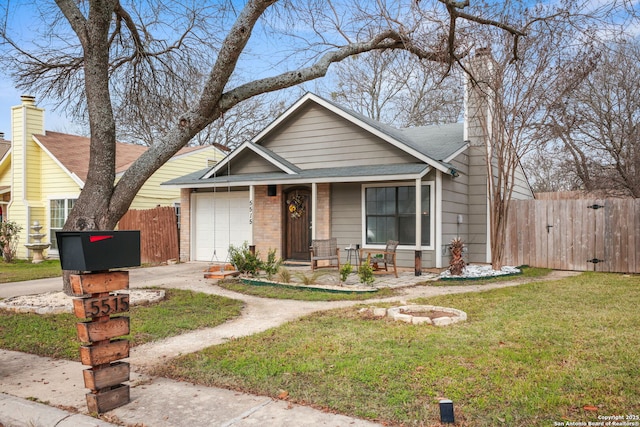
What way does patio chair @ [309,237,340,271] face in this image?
toward the camera

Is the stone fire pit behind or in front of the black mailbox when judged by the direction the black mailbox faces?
behind

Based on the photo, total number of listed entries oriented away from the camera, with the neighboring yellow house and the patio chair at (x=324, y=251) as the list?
0

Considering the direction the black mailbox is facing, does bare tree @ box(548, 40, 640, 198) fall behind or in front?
behind

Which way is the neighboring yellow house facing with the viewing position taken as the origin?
facing the viewer and to the left of the viewer

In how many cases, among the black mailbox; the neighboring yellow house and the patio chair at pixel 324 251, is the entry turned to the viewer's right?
0

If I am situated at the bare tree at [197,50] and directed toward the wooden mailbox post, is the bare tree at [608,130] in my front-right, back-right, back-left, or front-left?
back-left

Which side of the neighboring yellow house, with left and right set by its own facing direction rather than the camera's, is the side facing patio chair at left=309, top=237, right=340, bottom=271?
left

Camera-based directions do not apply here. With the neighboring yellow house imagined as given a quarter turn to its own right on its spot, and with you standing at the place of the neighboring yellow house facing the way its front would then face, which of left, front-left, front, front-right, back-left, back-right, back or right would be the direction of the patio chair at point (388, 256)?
back

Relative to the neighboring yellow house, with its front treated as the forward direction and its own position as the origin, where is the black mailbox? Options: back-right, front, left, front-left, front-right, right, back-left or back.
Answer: front-left

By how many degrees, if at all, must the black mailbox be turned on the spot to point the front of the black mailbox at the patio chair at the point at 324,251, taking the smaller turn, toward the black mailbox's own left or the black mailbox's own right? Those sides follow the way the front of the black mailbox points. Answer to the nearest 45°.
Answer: approximately 180°

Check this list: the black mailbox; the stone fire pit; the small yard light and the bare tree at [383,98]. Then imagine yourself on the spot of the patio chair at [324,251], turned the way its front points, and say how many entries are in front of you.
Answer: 3

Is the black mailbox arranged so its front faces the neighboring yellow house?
no

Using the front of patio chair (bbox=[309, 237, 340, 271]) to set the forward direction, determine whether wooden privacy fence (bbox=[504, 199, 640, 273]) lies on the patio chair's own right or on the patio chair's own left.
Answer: on the patio chair's own left

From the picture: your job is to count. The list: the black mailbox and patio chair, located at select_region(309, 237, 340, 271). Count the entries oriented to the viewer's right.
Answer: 0

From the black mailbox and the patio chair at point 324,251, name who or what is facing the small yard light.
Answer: the patio chair

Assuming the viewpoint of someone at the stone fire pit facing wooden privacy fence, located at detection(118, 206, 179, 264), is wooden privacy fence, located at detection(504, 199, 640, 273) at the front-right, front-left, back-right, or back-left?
front-right

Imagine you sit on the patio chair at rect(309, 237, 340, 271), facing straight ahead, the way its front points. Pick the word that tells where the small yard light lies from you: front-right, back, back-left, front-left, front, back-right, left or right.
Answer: front
